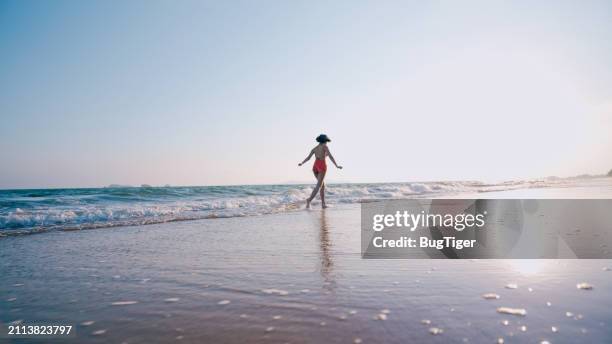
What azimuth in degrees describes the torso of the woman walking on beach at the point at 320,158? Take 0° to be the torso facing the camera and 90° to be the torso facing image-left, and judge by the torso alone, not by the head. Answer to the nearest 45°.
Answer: approximately 225°

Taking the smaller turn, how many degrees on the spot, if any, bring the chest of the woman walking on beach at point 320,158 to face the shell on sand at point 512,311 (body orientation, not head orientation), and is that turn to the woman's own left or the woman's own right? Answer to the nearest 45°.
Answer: approximately 135° to the woman's own right
